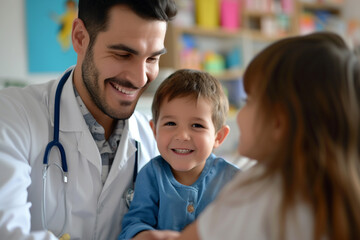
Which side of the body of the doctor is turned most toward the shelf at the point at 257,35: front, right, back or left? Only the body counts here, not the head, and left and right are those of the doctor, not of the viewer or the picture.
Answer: left

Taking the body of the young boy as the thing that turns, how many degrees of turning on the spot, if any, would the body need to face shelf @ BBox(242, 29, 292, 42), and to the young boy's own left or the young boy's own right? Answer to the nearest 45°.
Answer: approximately 180°

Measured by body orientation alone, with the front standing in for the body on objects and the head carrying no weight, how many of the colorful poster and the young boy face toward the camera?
2

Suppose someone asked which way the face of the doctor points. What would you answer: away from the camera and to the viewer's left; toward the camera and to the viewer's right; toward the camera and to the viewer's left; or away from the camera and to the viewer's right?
toward the camera and to the viewer's right

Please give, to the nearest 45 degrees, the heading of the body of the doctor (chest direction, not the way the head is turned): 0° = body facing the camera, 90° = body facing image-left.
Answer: approximately 315°

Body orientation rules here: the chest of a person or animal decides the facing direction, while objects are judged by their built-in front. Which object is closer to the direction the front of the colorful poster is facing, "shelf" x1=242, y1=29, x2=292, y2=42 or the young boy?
the young boy
